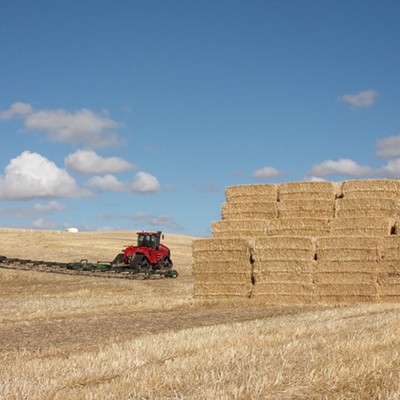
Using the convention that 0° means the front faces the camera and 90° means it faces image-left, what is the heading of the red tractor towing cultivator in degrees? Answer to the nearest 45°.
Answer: approximately 225°

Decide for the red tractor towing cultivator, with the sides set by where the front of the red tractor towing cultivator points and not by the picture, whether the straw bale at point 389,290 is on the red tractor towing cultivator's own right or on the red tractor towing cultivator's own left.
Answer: on the red tractor towing cultivator's own right

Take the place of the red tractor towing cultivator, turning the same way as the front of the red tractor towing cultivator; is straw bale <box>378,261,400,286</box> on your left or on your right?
on your right
